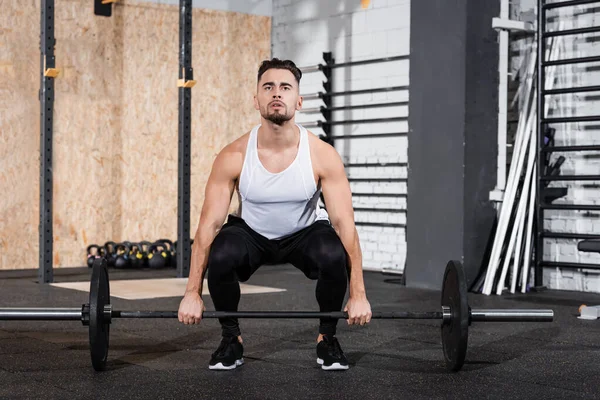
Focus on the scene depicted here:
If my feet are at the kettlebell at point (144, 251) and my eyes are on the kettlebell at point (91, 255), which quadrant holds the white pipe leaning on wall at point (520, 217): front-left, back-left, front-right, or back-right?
back-left

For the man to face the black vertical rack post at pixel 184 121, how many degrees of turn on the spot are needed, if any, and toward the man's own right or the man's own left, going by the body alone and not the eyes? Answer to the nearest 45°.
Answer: approximately 180°

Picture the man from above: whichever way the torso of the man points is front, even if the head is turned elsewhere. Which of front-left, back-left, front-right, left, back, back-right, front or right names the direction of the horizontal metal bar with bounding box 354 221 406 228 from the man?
back

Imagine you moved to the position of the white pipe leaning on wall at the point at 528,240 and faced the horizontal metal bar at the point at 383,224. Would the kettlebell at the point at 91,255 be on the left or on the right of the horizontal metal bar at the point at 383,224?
left

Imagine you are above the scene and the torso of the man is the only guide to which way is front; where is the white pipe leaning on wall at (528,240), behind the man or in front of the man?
behind

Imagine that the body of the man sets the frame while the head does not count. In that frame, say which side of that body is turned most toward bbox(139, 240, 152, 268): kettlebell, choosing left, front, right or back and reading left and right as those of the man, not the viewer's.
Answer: back

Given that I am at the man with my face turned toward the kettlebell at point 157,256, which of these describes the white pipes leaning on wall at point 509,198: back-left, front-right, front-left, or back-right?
front-right

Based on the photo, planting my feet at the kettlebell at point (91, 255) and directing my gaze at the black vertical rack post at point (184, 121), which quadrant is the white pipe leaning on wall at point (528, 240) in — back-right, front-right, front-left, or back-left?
front-left

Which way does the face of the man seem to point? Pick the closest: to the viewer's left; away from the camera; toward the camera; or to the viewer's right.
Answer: toward the camera

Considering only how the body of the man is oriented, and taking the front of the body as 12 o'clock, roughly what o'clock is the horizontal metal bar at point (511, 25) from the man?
The horizontal metal bar is roughly at 7 o'clock from the man.

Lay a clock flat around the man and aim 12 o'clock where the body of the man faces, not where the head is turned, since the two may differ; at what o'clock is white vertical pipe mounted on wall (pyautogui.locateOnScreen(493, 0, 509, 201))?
The white vertical pipe mounted on wall is roughly at 7 o'clock from the man.

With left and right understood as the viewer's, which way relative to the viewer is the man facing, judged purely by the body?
facing the viewer
